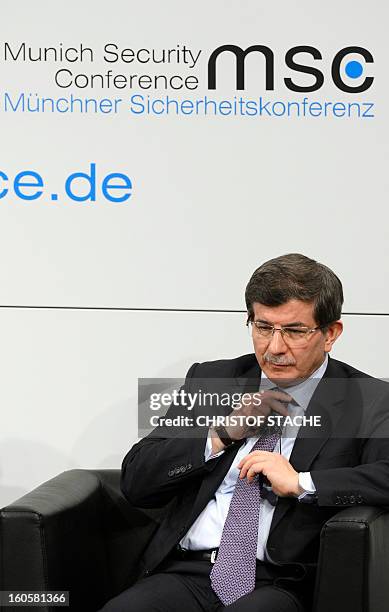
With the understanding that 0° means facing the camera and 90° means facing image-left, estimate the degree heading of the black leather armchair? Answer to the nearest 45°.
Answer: approximately 45°

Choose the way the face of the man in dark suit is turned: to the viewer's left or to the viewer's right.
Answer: to the viewer's left
